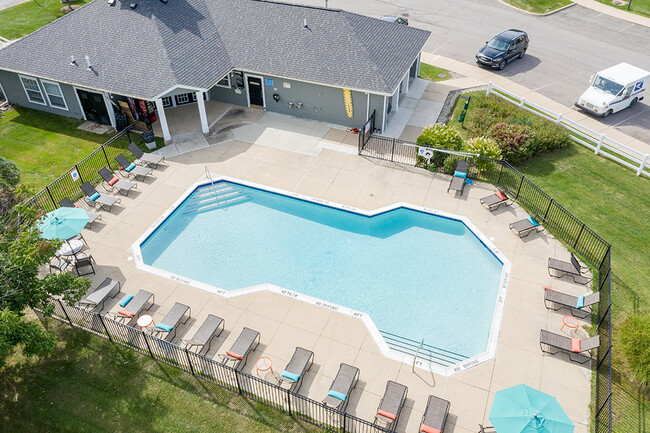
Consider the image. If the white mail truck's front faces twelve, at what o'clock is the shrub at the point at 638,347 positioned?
The shrub is roughly at 10 o'clock from the white mail truck.

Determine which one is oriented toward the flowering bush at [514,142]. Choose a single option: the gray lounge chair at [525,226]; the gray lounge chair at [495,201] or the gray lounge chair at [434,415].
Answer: the gray lounge chair at [434,415]

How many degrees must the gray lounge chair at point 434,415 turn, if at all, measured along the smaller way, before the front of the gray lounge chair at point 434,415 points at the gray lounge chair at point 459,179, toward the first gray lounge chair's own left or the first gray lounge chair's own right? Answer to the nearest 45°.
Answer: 0° — it already faces it

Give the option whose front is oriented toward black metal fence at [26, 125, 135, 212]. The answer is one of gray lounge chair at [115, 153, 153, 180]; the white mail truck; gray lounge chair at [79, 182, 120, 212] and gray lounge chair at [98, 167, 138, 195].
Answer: the white mail truck

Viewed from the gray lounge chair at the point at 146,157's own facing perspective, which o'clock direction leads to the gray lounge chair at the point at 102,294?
the gray lounge chair at the point at 102,294 is roughly at 2 o'clock from the gray lounge chair at the point at 146,157.

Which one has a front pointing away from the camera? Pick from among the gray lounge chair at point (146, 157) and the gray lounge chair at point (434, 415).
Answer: the gray lounge chair at point (434, 415)

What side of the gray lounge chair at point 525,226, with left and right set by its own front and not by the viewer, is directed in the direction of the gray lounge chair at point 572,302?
left

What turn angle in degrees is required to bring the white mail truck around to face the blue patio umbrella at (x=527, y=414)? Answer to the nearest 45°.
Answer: approximately 45° to its left

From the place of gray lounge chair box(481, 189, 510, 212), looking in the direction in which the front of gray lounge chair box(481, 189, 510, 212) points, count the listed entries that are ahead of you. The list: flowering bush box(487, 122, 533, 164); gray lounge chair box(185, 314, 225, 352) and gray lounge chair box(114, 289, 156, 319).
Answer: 2

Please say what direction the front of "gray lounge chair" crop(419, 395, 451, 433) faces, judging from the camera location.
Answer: facing away from the viewer

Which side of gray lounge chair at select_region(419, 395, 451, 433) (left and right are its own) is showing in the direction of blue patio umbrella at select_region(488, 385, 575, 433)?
right

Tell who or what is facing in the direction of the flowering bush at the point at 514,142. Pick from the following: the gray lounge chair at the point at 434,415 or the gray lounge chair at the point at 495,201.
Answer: the gray lounge chair at the point at 434,415

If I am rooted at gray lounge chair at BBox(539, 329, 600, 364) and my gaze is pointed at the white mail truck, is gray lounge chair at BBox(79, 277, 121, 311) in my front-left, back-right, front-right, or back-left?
back-left

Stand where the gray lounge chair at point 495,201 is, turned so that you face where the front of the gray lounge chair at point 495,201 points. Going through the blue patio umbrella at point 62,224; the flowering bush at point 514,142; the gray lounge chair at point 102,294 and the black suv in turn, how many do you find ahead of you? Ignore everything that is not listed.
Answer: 2

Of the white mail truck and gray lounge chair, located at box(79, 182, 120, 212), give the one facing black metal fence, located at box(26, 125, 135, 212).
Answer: the white mail truck

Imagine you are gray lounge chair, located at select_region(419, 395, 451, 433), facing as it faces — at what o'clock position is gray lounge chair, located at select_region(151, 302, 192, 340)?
gray lounge chair, located at select_region(151, 302, 192, 340) is roughly at 9 o'clock from gray lounge chair, located at select_region(419, 395, 451, 433).
